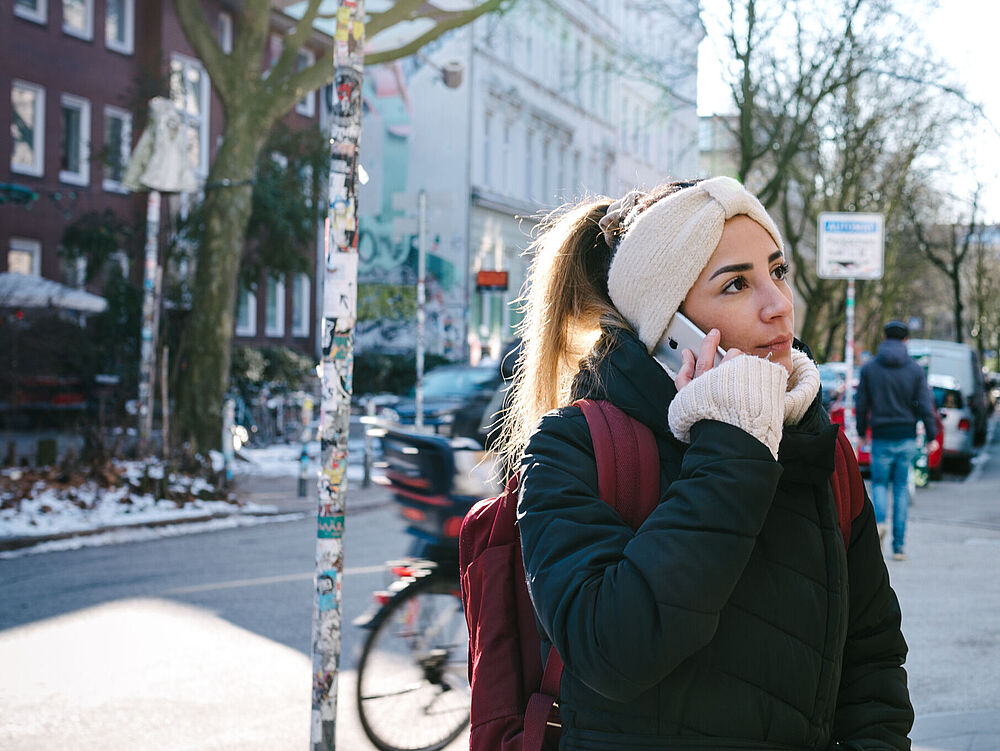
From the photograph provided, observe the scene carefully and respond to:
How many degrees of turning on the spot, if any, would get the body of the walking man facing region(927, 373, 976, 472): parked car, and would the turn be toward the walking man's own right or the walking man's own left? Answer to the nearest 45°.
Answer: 0° — they already face it

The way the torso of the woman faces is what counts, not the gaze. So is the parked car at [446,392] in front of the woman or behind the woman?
behind

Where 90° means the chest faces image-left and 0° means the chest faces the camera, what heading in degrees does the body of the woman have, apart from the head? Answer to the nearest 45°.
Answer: approximately 315°

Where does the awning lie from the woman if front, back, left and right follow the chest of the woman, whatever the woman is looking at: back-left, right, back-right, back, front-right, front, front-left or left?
back

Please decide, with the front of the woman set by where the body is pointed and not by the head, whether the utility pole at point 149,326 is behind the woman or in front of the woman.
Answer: behind

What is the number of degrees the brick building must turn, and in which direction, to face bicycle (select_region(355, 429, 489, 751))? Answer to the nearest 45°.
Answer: approximately 45° to its right

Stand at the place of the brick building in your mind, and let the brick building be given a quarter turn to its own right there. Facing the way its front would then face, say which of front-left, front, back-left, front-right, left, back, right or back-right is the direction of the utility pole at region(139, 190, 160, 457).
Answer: front-left

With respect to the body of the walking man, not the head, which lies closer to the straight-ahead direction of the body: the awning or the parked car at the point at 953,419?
the parked car

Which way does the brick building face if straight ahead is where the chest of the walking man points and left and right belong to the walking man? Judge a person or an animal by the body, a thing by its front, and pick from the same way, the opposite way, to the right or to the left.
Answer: to the right
